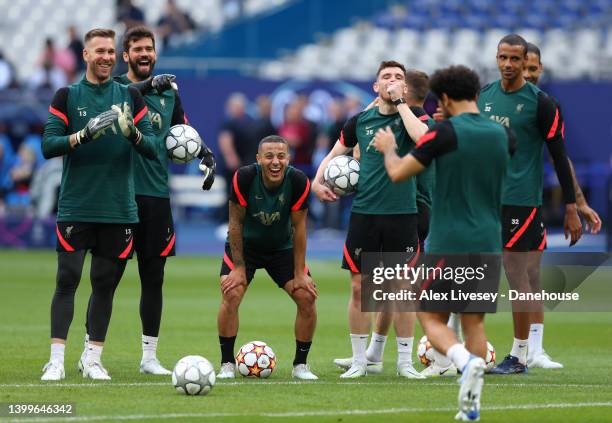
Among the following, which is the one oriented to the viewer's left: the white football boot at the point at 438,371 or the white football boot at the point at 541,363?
the white football boot at the point at 438,371

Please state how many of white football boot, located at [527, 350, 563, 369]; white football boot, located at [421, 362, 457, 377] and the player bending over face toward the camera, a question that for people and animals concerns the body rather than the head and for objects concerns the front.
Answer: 1

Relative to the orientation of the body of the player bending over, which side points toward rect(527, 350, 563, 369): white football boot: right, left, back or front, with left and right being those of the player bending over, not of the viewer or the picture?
left

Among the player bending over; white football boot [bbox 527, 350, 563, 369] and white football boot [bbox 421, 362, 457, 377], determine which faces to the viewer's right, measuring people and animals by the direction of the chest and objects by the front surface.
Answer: white football boot [bbox 527, 350, 563, 369]

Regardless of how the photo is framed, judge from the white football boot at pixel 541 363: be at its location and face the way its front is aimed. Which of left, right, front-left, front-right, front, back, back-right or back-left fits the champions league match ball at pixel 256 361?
back-right

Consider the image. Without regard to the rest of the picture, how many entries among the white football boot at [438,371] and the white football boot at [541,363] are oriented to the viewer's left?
1

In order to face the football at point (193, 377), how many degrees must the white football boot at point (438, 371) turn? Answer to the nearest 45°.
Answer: approximately 45° to its left

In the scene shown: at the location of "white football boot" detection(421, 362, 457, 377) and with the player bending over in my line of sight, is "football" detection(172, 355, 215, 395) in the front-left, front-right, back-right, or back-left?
front-left

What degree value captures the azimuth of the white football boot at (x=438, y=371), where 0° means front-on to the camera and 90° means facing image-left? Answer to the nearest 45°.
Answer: approximately 90°

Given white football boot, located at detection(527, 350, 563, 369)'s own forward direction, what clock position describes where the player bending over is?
The player bending over is roughly at 5 o'clock from the white football boot.

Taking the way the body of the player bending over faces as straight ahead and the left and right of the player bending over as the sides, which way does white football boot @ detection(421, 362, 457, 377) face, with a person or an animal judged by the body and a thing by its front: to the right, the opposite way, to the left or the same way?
to the right

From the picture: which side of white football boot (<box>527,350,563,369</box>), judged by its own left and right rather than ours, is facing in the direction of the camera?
right

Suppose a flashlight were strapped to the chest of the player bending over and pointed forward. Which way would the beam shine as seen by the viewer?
toward the camera
